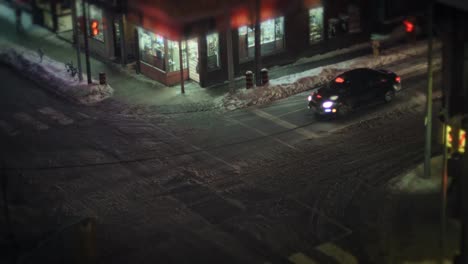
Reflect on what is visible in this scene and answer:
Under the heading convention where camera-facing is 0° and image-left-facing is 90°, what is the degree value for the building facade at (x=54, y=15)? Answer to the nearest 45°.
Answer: approximately 45°

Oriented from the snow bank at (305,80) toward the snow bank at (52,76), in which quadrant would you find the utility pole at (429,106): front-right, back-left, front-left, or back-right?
back-left

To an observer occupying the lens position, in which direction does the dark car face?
facing the viewer and to the left of the viewer

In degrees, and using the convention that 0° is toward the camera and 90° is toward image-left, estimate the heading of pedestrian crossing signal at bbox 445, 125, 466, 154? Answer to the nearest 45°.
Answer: approximately 45°

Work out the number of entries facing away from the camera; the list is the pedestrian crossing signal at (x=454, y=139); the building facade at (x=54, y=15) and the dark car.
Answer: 0

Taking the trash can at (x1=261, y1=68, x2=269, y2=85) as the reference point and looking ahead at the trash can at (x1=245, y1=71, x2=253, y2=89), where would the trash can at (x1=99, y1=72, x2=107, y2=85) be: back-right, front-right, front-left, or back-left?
front-right

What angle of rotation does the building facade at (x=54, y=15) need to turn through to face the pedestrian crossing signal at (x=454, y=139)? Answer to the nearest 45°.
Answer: approximately 45° to its left

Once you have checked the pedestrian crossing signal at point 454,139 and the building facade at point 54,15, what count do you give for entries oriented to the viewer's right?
0

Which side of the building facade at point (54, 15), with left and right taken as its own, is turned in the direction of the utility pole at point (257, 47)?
left

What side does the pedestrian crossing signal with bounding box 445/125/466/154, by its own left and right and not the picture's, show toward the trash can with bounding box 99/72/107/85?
right

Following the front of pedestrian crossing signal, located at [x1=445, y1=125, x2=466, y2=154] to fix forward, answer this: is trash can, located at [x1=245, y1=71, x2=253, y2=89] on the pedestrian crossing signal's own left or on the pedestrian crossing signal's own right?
on the pedestrian crossing signal's own right

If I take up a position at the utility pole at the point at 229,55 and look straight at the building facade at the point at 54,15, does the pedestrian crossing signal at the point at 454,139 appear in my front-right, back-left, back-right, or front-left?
back-left

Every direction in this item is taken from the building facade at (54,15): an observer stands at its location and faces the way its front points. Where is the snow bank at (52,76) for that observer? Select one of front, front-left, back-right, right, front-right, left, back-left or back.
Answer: front-left

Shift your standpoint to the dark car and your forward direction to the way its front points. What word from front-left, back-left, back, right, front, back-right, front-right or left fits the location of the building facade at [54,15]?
right

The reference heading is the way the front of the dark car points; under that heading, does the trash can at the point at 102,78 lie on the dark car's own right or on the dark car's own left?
on the dark car's own right

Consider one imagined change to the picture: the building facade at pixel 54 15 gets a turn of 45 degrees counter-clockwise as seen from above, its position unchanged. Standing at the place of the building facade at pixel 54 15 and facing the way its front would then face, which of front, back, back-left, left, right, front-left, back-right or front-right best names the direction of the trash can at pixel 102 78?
front
